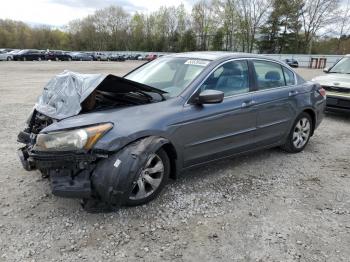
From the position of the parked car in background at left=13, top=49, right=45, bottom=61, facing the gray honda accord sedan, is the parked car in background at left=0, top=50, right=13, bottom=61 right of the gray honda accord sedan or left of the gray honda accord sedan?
right

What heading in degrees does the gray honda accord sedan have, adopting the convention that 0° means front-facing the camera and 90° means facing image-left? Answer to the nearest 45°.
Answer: approximately 45°

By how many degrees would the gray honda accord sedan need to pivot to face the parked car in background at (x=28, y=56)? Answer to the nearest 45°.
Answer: approximately 90° to its right

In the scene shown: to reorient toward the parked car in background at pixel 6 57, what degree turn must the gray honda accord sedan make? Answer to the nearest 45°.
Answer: approximately 90° to its right
